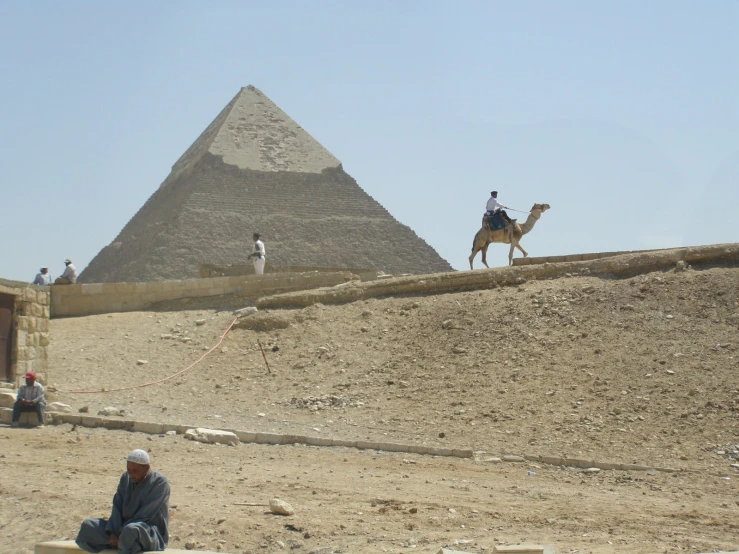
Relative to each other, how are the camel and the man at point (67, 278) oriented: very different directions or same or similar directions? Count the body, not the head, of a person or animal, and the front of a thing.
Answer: very different directions

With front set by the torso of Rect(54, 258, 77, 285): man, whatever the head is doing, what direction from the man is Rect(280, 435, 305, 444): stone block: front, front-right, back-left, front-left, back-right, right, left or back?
left

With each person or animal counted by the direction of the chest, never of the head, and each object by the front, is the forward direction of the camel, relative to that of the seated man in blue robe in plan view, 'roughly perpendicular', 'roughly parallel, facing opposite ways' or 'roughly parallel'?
roughly perpendicular

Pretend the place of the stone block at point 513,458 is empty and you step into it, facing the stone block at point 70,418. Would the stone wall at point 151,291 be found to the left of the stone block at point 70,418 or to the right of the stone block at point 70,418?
right

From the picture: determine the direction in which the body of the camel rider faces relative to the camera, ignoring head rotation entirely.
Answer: to the viewer's right

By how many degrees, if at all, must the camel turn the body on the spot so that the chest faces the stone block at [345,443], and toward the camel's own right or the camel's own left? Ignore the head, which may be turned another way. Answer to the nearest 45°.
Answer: approximately 90° to the camel's own right

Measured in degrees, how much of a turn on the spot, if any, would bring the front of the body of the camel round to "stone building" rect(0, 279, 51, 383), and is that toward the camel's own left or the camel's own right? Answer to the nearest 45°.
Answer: approximately 135° to the camel's own right

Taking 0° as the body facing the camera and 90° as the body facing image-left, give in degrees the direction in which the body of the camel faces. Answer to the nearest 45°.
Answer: approximately 270°

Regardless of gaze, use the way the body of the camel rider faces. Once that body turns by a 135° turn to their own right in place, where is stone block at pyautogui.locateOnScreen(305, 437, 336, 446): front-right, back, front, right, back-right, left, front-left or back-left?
front-left
